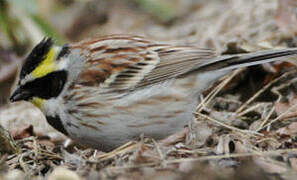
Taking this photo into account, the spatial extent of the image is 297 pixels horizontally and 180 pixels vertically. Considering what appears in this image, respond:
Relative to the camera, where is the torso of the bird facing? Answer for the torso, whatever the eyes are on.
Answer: to the viewer's left
